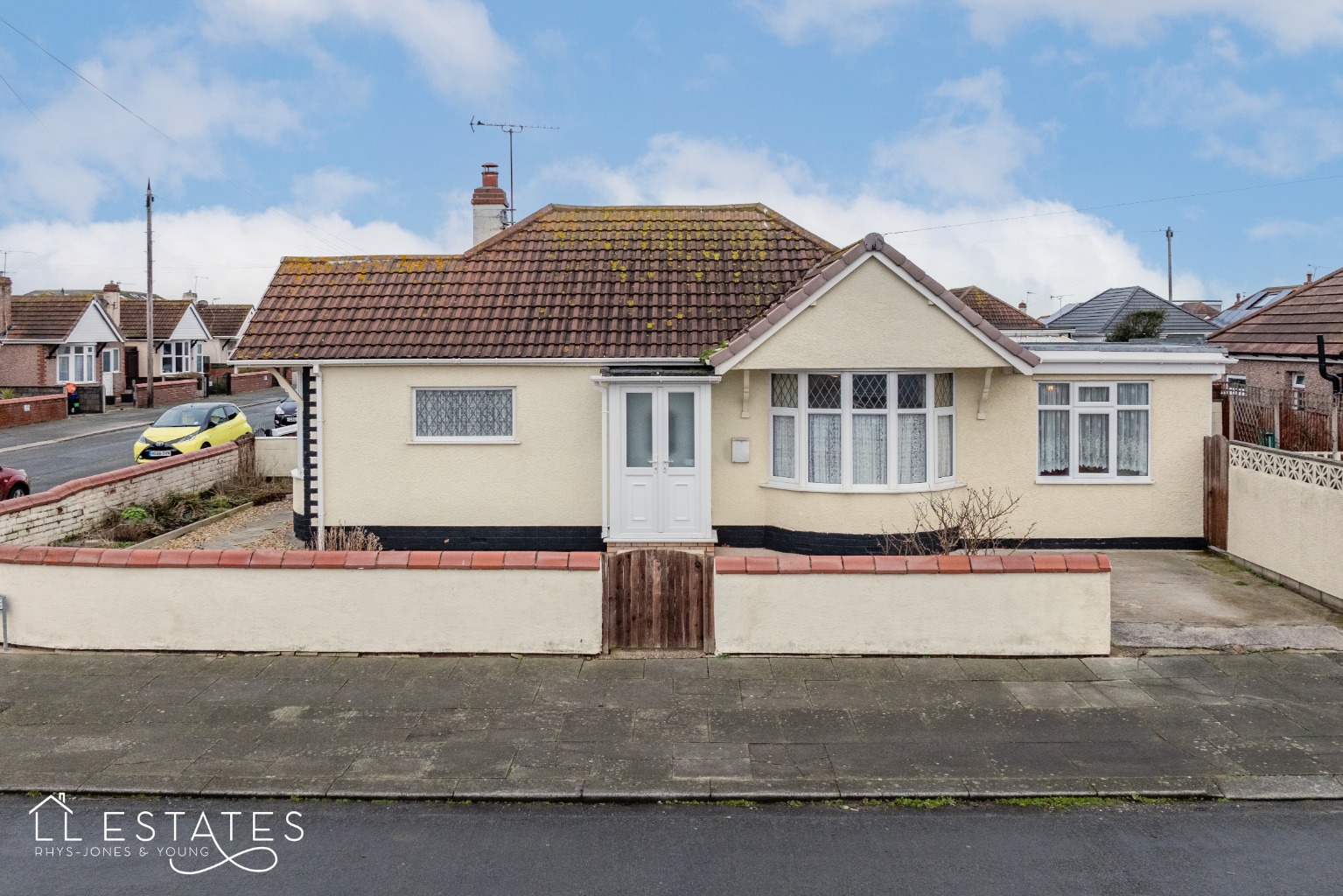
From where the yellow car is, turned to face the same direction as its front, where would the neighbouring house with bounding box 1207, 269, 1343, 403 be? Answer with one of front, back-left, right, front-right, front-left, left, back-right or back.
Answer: left

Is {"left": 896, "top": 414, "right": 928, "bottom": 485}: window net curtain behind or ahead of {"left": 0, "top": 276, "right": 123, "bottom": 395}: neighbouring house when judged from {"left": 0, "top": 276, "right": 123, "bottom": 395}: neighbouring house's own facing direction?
ahead

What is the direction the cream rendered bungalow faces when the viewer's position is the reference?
facing the viewer

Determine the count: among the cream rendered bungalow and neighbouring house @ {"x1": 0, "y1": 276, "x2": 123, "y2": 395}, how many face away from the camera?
0

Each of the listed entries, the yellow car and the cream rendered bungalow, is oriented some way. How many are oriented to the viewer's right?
0

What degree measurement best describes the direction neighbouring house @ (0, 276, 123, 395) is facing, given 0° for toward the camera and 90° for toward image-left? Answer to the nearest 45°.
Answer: approximately 315°

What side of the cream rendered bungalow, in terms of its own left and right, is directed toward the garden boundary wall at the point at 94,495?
right

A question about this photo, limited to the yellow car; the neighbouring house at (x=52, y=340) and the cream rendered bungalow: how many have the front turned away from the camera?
0

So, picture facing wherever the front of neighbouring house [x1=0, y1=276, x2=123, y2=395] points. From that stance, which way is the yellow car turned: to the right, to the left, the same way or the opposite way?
to the right

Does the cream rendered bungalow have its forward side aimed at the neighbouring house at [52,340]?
no

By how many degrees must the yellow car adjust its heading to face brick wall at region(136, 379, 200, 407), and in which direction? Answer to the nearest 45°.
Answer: approximately 135° to its right

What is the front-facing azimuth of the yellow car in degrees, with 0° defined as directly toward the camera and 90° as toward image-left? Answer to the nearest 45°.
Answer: approximately 45°

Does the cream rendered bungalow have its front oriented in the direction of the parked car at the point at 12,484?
no

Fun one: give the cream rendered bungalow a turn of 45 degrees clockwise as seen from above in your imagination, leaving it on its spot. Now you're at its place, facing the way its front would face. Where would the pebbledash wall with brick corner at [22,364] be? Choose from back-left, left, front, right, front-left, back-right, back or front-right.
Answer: right
